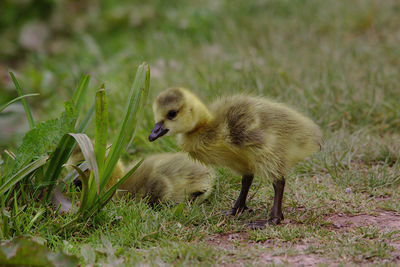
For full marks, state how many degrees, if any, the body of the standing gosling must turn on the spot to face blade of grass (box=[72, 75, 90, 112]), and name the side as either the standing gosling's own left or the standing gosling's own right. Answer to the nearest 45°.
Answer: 0° — it already faces it

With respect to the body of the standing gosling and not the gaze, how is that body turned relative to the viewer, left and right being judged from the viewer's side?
facing to the left of the viewer

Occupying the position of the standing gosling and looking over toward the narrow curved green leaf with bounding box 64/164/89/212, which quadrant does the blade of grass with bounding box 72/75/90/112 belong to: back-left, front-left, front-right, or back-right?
front-right

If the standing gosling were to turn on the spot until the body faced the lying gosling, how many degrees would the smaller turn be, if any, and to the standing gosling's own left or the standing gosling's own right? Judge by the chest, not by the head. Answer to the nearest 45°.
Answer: approximately 45° to the standing gosling's own right

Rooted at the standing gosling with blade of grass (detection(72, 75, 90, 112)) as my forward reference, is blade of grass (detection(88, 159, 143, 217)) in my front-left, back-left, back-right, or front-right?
front-left
